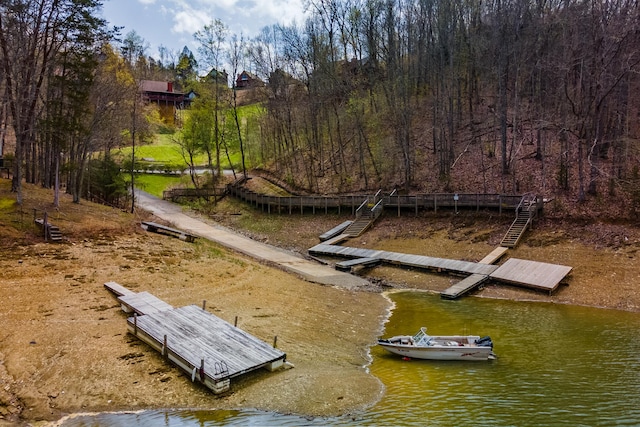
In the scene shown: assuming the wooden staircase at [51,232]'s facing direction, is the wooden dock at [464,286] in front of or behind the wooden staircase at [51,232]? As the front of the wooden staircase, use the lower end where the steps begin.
in front

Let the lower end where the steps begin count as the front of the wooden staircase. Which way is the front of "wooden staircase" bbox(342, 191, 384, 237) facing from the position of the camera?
facing the viewer and to the left of the viewer

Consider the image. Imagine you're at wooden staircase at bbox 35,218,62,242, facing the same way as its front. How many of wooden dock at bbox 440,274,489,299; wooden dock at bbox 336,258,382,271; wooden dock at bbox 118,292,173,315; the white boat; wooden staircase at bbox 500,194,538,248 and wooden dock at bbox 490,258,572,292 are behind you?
0

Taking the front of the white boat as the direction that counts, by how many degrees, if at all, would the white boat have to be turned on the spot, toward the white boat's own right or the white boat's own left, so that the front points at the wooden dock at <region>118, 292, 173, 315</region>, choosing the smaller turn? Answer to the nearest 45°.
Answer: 0° — it already faces it

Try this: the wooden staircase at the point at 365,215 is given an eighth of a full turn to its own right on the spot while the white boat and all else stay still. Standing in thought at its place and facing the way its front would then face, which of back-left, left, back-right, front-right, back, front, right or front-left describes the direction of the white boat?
left

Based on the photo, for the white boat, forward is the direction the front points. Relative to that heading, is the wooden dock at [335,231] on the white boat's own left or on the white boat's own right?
on the white boat's own right

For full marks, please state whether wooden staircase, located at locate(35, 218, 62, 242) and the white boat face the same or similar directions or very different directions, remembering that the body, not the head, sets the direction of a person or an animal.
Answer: very different directions

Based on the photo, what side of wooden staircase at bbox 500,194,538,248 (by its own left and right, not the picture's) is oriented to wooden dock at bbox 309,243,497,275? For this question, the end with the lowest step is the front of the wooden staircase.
front

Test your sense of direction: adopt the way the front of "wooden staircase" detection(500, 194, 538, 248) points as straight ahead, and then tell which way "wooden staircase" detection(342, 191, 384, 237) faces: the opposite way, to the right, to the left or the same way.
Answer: the same way

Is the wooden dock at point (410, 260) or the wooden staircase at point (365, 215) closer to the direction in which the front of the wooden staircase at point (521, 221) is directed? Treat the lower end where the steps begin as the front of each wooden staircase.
the wooden dock

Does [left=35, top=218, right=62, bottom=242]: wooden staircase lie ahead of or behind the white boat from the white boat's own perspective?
ahead

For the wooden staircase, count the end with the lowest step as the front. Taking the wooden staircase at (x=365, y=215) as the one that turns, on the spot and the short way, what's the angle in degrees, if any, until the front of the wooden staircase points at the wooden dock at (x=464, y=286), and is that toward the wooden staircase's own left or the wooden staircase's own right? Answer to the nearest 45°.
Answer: approximately 45° to the wooden staircase's own left

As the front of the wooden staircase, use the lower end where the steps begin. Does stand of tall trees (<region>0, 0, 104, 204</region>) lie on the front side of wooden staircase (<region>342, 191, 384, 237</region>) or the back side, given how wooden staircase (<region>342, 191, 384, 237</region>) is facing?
on the front side

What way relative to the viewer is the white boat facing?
to the viewer's left

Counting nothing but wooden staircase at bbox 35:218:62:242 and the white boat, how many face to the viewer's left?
1
